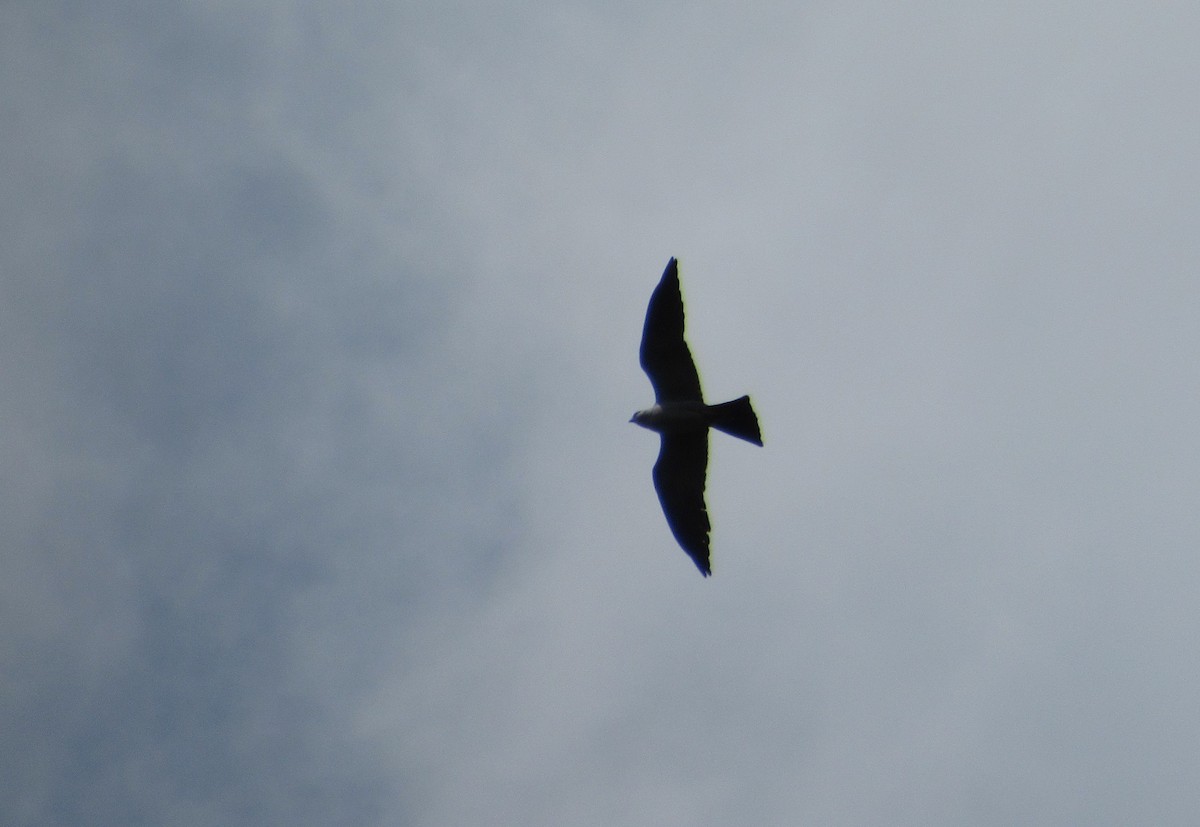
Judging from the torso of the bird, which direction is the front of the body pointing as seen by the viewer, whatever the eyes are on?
to the viewer's left
